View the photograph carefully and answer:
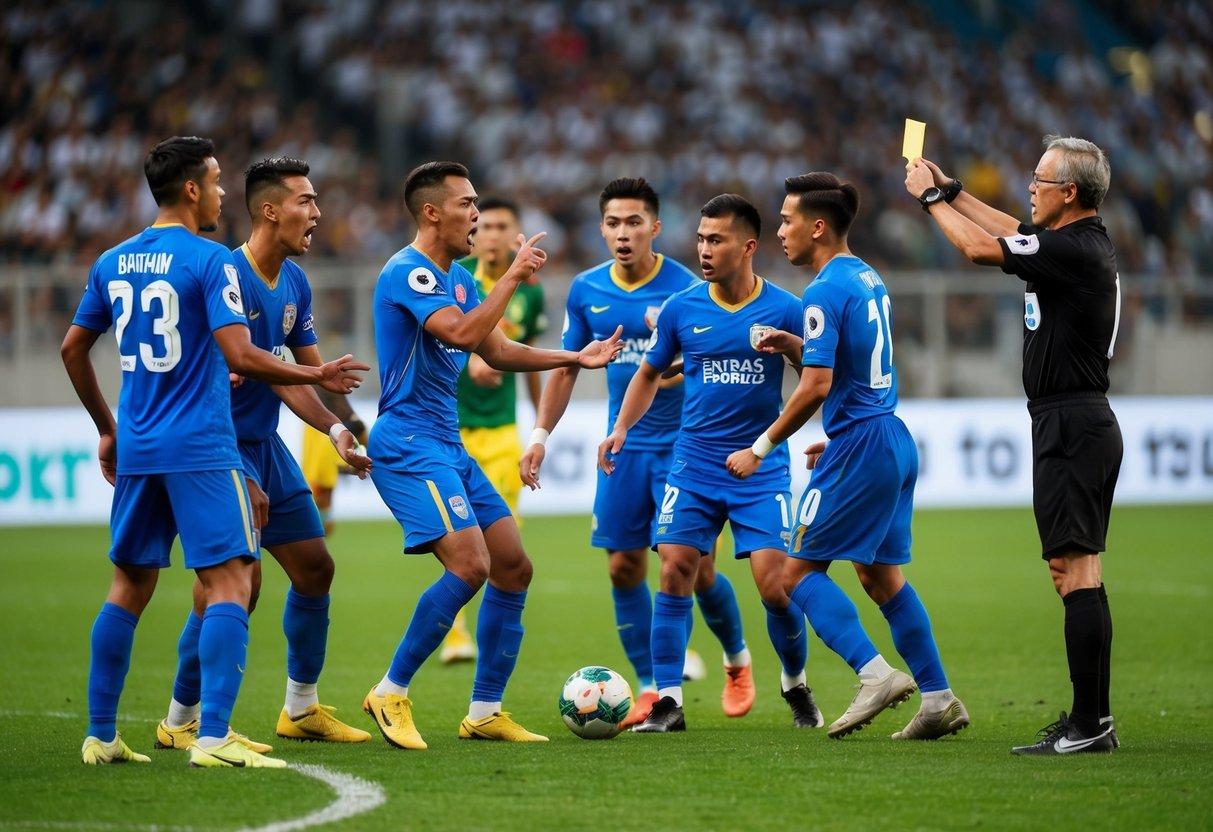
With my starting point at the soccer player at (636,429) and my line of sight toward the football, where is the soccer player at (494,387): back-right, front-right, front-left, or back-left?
back-right

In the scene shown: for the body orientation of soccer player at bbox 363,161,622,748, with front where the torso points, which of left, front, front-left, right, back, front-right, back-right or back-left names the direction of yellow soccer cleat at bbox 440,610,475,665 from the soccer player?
left

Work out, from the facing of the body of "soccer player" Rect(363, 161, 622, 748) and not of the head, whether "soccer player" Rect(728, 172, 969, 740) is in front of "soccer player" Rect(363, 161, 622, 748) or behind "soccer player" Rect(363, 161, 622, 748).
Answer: in front

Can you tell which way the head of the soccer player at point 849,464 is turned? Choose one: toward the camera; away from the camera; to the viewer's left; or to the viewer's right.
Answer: to the viewer's left

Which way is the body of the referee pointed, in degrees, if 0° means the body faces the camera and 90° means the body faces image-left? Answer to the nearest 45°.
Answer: approximately 90°

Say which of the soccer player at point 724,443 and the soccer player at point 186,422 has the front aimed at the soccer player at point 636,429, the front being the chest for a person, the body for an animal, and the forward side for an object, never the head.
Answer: the soccer player at point 186,422

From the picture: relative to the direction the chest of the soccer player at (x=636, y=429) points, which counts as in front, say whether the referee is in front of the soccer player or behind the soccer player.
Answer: in front

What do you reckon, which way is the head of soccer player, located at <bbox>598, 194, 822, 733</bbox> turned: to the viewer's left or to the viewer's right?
to the viewer's left

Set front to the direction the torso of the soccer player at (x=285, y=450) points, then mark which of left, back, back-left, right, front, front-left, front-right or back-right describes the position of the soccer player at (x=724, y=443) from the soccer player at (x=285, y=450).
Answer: front-left

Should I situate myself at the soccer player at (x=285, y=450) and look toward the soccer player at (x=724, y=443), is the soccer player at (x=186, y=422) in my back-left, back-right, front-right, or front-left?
back-right

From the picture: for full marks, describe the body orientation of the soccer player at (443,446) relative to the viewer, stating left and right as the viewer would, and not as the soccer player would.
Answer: facing to the right of the viewer

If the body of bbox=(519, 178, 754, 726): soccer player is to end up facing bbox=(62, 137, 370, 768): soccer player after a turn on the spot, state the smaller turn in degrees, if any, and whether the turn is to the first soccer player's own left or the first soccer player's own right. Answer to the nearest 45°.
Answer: approximately 45° to the first soccer player's own right
